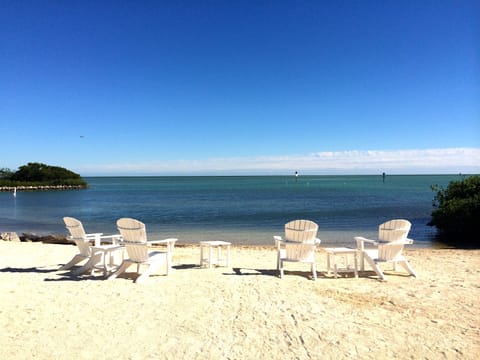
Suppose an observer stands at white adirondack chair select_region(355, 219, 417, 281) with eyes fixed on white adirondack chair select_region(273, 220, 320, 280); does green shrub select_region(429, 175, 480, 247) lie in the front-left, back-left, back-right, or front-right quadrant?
back-right

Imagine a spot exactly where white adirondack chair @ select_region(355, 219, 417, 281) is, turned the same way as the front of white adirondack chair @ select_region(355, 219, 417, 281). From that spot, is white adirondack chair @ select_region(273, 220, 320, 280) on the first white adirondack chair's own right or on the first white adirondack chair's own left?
on the first white adirondack chair's own left

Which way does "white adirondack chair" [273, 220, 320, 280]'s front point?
away from the camera

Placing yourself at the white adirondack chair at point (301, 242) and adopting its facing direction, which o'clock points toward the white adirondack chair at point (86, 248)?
the white adirondack chair at point (86, 248) is roughly at 9 o'clock from the white adirondack chair at point (301, 242).

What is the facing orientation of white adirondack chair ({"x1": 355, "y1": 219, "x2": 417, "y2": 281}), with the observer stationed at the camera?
facing away from the viewer and to the left of the viewer

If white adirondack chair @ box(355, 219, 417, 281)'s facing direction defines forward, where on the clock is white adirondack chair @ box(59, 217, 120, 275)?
white adirondack chair @ box(59, 217, 120, 275) is roughly at 10 o'clock from white adirondack chair @ box(355, 219, 417, 281).

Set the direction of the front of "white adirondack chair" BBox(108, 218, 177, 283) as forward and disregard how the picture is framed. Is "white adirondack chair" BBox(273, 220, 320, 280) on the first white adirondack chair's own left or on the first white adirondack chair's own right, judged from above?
on the first white adirondack chair's own right

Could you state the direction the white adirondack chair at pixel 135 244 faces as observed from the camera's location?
facing away from the viewer and to the right of the viewer

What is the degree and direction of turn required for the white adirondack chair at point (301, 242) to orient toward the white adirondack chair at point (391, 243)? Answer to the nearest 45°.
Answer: approximately 90° to its right

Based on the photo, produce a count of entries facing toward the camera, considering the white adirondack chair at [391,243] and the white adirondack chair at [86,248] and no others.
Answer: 0

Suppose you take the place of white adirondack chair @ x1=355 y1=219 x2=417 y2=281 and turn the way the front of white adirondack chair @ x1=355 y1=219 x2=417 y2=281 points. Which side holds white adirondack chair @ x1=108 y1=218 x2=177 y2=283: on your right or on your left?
on your left

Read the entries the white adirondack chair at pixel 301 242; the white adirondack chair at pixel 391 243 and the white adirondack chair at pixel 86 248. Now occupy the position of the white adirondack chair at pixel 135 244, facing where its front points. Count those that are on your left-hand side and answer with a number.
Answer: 1

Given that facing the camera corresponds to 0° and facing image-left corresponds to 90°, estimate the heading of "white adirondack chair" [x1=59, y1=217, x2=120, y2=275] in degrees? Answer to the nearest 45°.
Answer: approximately 225°

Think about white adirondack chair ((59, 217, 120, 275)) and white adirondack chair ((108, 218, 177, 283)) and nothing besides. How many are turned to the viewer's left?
0

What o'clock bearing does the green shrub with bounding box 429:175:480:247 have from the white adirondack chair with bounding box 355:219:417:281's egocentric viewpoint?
The green shrub is roughly at 2 o'clock from the white adirondack chair.
